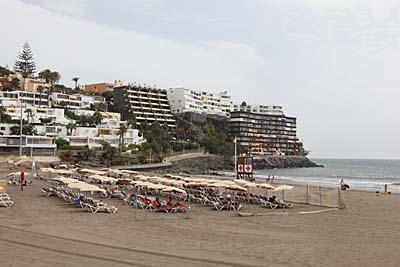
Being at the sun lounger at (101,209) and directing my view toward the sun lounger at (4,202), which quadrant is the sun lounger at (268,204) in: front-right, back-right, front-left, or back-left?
back-right

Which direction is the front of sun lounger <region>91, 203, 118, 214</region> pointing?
to the viewer's right

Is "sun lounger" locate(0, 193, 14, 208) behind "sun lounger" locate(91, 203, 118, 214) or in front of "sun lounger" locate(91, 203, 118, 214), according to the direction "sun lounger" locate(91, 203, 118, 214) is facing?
behind

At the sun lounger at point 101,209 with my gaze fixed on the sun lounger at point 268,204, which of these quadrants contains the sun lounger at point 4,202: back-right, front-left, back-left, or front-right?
back-left

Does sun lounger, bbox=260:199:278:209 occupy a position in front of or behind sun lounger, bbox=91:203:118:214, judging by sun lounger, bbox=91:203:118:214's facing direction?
in front
